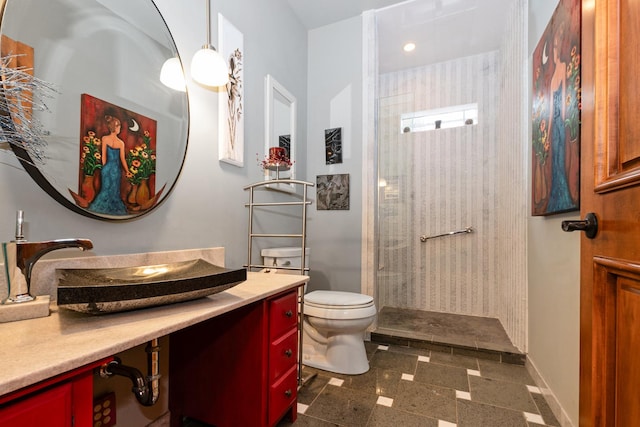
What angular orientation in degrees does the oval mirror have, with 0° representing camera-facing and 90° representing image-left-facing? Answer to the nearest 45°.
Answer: approximately 315°

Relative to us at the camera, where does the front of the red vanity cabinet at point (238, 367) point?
facing the viewer and to the right of the viewer

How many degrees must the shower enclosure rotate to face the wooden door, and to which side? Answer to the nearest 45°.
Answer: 0° — it already faces it

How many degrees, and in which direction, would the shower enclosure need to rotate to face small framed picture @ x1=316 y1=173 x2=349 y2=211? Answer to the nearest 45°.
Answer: approximately 45° to its right

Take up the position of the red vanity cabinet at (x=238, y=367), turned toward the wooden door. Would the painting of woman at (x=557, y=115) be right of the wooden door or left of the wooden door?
left

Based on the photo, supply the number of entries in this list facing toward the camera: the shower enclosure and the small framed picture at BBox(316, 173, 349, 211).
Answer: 2

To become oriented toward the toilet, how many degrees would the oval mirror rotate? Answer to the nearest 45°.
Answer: approximately 45° to its left

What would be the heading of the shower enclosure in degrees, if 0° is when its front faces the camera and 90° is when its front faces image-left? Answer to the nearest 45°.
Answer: approximately 0°

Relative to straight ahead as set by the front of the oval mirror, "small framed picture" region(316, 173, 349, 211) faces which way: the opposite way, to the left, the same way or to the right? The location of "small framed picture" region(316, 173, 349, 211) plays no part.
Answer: to the right
